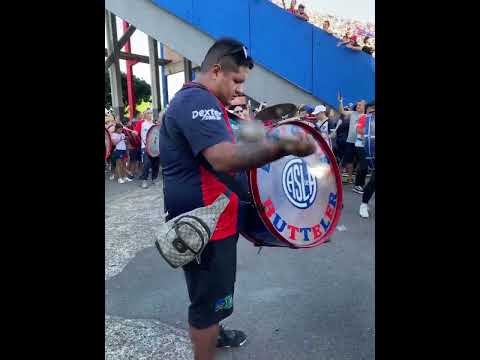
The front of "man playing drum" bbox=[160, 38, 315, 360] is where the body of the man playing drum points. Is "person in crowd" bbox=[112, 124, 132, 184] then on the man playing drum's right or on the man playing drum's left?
on the man playing drum's left

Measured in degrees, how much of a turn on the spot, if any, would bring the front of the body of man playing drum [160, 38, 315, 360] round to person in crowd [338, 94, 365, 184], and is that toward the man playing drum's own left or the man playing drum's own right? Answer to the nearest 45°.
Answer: approximately 90° to the man playing drum's own left

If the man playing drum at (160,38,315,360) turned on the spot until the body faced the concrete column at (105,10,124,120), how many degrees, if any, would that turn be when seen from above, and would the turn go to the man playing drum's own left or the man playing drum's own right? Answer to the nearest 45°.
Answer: approximately 90° to the man playing drum's own left

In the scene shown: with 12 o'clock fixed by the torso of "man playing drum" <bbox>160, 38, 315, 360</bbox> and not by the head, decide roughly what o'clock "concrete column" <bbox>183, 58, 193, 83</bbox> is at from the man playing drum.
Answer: The concrete column is roughly at 9 o'clock from the man playing drum.

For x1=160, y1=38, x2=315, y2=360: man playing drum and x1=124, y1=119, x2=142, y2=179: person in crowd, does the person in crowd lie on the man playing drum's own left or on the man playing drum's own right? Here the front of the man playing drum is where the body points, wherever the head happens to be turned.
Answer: on the man playing drum's own left

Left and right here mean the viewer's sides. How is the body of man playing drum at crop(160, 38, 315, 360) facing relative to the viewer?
facing to the right of the viewer

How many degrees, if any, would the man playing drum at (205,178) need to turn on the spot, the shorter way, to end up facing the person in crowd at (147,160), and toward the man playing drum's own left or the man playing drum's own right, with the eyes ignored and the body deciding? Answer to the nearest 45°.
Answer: approximately 90° to the man playing drum's own left

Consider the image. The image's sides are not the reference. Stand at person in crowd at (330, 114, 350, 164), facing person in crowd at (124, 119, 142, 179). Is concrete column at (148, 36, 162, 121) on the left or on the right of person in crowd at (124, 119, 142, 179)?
right
